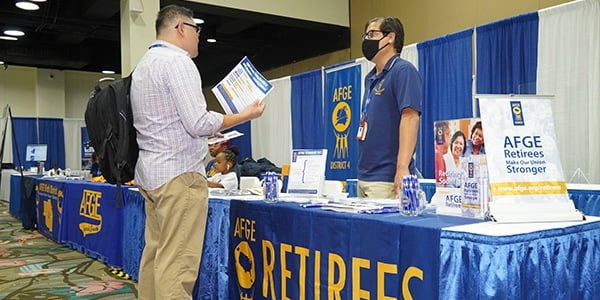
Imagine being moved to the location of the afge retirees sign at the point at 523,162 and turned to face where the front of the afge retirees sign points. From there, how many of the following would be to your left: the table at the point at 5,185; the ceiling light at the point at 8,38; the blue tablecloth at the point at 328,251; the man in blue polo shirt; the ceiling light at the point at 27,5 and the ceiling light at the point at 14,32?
0

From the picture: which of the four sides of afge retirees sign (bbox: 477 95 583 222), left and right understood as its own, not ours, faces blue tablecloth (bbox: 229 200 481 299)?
right

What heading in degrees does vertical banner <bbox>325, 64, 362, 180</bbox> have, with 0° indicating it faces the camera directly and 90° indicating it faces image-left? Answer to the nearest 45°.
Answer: approximately 45°

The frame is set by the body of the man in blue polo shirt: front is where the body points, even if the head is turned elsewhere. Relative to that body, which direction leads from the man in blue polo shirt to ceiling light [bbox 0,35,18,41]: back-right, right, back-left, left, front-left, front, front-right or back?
right

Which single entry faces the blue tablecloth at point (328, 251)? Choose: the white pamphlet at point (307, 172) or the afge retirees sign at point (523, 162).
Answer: the white pamphlet

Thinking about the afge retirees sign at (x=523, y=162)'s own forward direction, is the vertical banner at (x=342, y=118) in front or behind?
behind

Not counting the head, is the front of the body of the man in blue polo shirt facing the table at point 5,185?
no

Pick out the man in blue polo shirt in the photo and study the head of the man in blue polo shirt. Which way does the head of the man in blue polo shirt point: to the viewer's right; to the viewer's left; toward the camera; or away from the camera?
to the viewer's left

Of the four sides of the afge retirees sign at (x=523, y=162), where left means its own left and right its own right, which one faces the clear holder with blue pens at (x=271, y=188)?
right

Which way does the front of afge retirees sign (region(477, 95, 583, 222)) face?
toward the camera

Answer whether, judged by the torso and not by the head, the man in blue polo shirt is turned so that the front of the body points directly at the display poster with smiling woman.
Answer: no

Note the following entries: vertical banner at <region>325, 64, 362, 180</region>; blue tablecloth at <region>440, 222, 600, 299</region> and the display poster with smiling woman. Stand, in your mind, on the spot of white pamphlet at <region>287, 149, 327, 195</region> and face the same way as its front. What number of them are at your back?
1

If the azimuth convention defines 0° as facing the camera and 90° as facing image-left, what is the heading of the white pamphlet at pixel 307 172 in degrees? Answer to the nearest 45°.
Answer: approximately 0°

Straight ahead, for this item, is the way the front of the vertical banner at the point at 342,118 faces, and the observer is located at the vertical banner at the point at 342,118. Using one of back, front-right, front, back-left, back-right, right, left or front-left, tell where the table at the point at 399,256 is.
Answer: front-left

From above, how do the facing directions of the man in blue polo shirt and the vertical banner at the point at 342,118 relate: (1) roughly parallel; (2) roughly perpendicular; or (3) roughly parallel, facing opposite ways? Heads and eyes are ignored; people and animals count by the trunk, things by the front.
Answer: roughly parallel

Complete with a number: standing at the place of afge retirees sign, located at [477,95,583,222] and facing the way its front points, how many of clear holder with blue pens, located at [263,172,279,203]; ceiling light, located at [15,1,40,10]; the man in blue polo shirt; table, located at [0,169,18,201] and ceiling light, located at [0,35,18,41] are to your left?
0

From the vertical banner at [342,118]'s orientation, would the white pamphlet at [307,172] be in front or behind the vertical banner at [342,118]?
in front

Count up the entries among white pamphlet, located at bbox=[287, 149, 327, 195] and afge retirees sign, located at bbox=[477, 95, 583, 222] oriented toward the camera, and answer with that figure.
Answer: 2

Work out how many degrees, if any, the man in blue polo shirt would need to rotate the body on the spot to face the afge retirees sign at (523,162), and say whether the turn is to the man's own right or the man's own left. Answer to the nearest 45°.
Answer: approximately 90° to the man's own left

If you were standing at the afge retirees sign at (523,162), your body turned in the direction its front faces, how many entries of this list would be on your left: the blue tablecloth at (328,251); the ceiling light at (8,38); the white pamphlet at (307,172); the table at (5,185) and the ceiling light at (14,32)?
0
